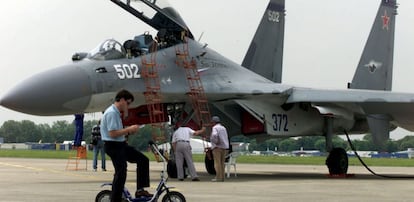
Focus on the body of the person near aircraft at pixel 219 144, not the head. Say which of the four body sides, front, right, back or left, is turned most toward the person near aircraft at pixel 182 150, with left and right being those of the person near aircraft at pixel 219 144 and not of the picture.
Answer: front

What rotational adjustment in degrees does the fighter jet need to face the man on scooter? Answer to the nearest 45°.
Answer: approximately 45° to its left

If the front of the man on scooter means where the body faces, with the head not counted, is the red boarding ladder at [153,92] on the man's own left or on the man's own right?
on the man's own left

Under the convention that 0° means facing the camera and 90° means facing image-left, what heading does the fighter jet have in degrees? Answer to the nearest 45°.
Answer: approximately 45°

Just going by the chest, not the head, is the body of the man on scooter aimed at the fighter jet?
no

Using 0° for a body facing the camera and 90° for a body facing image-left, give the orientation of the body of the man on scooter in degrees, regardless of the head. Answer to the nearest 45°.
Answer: approximately 270°

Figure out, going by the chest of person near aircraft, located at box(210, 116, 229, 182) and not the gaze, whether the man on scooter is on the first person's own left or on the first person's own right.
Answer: on the first person's own left

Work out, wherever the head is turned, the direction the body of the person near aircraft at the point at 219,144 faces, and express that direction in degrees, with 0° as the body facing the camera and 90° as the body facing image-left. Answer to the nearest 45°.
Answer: approximately 90°

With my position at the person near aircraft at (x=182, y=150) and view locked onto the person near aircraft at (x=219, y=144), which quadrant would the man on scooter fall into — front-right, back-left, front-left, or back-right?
back-right

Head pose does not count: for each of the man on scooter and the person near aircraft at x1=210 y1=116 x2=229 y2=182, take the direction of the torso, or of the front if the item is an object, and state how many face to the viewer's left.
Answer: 1

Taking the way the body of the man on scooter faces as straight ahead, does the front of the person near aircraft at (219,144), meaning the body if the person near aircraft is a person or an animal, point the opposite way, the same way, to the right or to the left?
the opposite way

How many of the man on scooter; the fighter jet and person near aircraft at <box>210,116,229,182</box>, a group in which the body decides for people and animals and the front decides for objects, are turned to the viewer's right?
1
